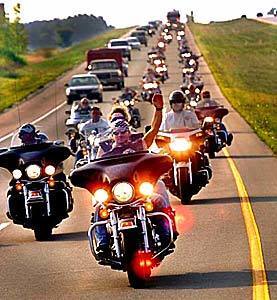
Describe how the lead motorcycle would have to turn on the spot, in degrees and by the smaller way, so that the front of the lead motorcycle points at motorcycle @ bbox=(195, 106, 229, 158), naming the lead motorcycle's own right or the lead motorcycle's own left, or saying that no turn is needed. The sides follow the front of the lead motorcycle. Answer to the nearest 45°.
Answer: approximately 180°

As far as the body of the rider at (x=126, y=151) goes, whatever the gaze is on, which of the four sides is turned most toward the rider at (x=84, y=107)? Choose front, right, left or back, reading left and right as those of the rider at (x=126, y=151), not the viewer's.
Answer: back

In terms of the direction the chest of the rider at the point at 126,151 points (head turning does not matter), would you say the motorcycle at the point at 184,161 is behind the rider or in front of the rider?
behind

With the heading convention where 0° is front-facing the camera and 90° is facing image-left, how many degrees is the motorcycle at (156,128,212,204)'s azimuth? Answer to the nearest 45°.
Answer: approximately 0°

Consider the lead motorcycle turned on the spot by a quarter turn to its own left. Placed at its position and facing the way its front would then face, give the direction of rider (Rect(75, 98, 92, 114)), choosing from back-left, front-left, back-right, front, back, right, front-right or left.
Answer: left

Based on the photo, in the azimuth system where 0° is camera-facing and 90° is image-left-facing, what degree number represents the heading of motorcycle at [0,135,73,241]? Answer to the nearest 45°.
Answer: approximately 0°
